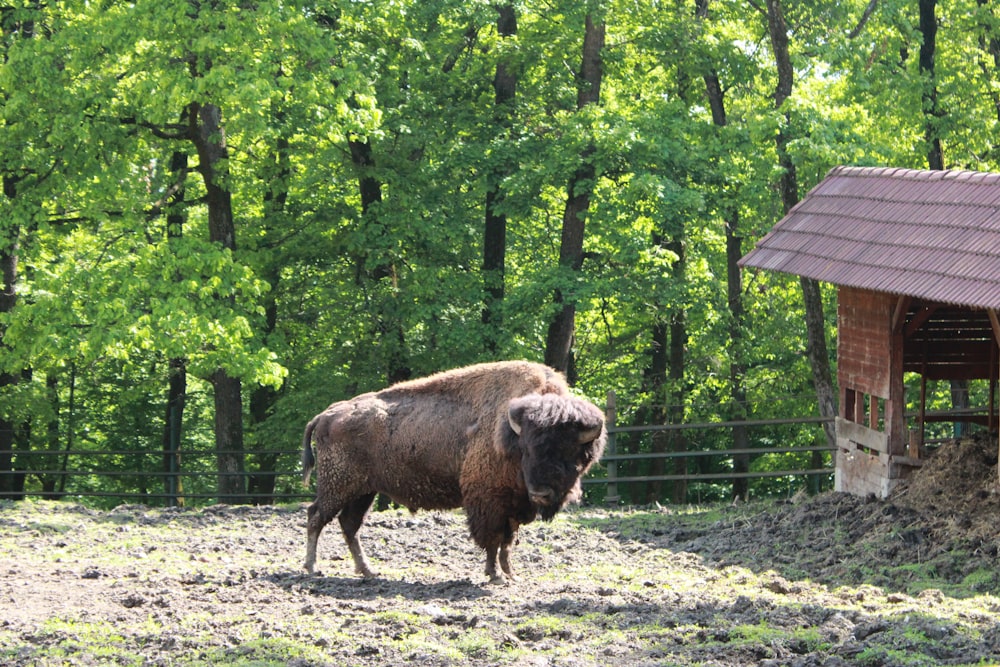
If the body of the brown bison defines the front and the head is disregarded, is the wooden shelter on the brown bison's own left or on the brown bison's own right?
on the brown bison's own left

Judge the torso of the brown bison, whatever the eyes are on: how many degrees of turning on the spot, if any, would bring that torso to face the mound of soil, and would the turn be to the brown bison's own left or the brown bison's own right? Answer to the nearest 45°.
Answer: approximately 45° to the brown bison's own left

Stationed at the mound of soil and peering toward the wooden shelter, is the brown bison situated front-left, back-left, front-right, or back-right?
back-left

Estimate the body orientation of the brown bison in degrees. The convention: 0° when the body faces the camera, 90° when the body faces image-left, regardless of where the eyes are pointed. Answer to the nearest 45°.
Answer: approximately 315°
